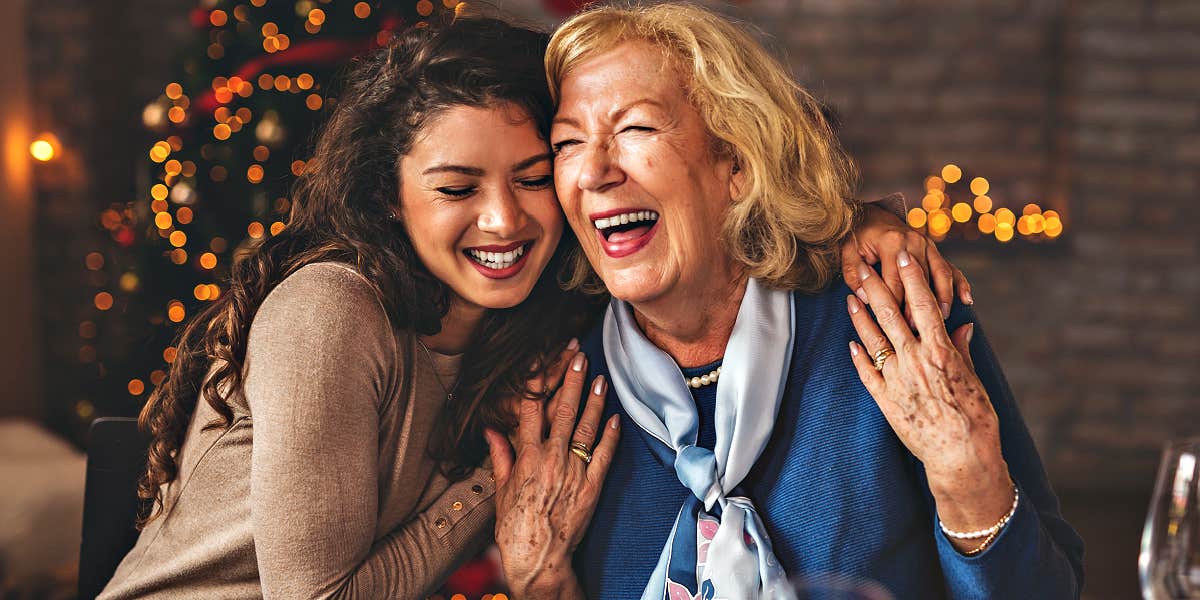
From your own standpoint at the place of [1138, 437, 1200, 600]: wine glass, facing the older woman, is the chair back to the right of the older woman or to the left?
left

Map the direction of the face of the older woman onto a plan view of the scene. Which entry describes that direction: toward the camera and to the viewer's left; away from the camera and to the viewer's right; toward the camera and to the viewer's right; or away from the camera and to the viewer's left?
toward the camera and to the viewer's left

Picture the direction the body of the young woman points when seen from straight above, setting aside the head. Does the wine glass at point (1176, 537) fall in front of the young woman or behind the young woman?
in front

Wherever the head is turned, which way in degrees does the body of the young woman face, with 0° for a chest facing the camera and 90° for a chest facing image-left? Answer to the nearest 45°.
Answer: approximately 315°
